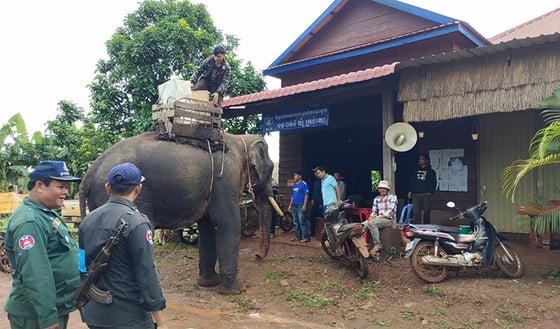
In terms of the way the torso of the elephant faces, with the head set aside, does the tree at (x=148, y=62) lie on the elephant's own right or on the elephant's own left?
on the elephant's own left

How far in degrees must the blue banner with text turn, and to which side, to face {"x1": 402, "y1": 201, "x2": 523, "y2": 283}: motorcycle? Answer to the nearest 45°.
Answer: approximately 45° to its left

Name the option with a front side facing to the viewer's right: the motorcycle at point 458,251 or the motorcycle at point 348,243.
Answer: the motorcycle at point 458,251

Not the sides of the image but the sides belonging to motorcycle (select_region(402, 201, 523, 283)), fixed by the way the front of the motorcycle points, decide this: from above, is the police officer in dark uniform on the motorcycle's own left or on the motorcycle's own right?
on the motorcycle's own right

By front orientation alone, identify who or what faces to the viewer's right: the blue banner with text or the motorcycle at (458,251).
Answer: the motorcycle

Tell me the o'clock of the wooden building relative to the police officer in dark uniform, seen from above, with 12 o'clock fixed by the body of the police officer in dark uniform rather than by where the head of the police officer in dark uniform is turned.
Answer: The wooden building is roughly at 12 o'clock from the police officer in dark uniform.

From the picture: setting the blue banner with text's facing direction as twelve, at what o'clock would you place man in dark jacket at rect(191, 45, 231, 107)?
The man in dark jacket is roughly at 1 o'clock from the blue banner with text.

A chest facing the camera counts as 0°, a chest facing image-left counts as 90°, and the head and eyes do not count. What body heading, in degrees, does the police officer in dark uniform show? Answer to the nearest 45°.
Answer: approximately 225°

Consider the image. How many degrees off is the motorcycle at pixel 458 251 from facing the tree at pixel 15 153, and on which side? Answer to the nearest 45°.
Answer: approximately 180°

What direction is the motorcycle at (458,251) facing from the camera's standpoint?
to the viewer's right

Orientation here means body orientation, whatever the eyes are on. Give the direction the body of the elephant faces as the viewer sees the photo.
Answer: to the viewer's right
